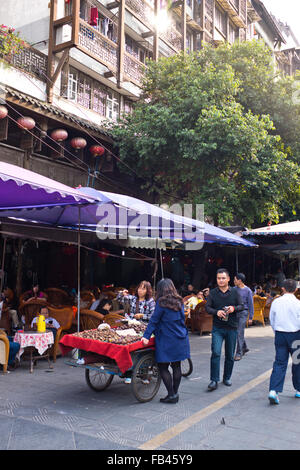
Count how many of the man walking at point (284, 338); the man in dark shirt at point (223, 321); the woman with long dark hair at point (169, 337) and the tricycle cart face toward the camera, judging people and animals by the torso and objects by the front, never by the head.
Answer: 1

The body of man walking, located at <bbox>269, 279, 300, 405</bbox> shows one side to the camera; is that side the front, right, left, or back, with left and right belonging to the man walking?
back

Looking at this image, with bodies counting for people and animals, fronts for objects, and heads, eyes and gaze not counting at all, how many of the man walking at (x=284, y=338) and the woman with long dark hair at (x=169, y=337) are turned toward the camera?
0

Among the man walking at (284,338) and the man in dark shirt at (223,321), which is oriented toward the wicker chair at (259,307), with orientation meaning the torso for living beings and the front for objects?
the man walking

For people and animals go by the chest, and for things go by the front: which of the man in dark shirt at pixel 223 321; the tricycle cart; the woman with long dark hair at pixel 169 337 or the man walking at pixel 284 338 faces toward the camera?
the man in dark shirt

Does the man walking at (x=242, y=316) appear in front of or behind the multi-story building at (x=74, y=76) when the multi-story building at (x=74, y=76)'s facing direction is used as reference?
in front

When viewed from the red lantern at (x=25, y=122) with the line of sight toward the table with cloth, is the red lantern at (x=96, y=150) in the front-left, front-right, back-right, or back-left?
back-left

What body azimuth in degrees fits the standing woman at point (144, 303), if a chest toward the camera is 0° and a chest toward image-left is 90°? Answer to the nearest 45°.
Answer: approximately 45°
